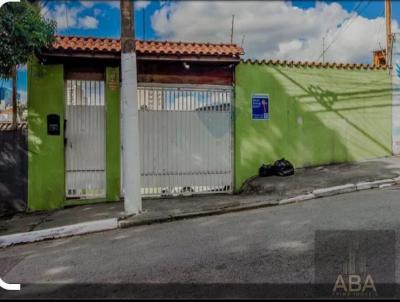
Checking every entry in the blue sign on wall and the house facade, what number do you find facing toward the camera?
2

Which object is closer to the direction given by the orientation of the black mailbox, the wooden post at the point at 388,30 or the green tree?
the green tree

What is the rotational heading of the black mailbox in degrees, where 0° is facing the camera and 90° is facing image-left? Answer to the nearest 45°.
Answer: approximately 0°

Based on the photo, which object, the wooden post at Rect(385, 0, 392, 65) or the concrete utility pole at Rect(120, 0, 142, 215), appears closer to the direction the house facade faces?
the concrete utility pole

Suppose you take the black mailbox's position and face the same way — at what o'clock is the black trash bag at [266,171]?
The black trash bag is roughly at 9 o'clock from the black mailbox.

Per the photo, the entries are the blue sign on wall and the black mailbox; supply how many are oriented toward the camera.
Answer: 2

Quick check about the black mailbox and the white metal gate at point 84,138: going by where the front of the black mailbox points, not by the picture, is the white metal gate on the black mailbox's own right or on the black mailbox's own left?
on the black mailbox's own left

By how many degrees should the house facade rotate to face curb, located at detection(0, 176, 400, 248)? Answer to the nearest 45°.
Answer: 0° — it already faces it
